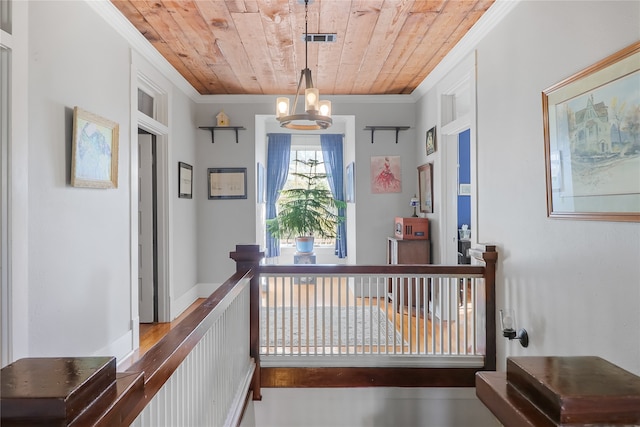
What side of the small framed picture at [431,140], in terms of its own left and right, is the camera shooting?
left

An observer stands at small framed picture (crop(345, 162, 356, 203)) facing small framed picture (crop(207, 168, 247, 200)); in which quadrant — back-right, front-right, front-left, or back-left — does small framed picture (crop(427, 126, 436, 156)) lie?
back-left

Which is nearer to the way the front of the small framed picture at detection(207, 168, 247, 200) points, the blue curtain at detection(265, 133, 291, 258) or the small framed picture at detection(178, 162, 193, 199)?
the small framed picture

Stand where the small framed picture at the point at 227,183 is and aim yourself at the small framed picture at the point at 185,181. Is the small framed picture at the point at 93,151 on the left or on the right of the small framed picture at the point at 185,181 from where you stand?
left

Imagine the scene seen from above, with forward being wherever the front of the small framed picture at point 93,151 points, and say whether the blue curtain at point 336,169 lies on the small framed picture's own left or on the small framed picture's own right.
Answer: on the small framed picture's own left

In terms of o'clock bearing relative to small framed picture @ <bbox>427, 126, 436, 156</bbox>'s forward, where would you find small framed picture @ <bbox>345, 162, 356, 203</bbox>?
small framed picture @ <bbox>345, 162, 356, 203</bbox> is roughly at 1 o'clock from small framed picture @ <bbox>427, 126, 436, 156</bbox>.

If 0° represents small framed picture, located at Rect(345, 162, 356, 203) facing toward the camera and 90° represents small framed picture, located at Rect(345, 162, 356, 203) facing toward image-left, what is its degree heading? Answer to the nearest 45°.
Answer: approximately 90°

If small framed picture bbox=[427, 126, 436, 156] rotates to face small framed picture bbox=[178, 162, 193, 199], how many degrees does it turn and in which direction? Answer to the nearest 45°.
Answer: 0° — it already faces it

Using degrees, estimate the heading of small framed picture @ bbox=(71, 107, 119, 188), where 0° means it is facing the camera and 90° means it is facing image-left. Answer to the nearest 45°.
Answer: approximately 315°

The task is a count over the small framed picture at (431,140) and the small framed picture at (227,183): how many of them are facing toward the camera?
1

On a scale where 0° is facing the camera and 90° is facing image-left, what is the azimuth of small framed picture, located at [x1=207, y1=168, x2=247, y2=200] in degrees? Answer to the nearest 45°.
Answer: approximately 0°

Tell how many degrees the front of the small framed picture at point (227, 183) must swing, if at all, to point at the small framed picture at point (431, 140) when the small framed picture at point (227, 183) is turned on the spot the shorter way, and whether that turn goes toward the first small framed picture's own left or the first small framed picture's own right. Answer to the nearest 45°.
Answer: approximately 45° to the first small framed picture's own left

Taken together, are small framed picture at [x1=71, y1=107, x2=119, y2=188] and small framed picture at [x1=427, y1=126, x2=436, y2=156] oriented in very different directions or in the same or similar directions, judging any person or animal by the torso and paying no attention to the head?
very different directions
